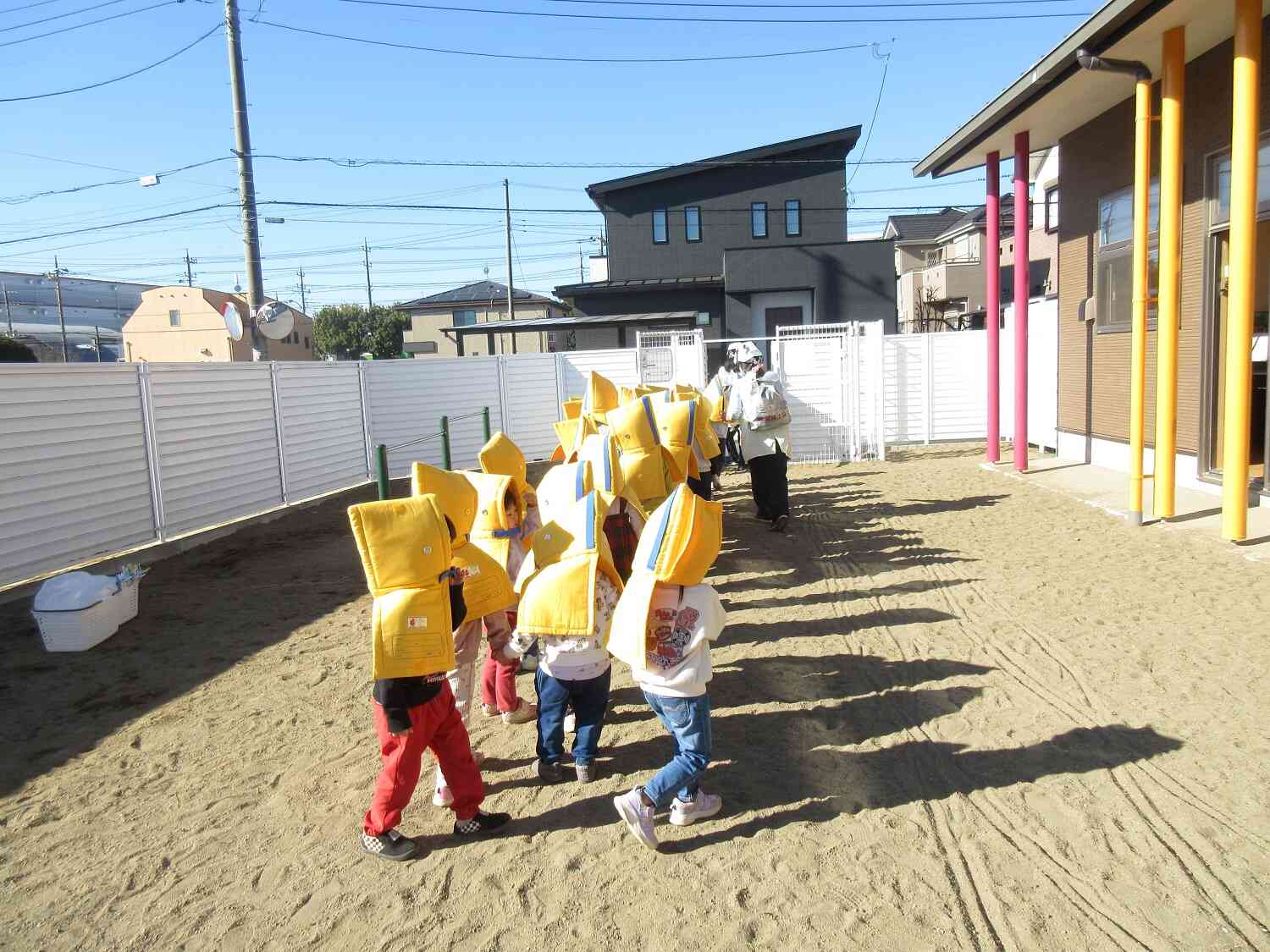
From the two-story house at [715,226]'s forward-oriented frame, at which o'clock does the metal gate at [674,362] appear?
The metal gate is roughly at 12 o'clock from the two-story house.

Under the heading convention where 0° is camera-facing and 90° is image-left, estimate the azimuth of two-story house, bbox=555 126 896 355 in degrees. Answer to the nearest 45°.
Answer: approximately 0°

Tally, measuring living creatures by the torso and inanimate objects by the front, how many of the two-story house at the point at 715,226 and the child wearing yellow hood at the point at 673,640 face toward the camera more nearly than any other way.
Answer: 1

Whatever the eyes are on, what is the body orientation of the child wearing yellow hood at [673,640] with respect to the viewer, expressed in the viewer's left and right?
facing away from the viewer and to the right of the viewer

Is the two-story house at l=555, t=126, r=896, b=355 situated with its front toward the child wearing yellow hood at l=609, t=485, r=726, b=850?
yes

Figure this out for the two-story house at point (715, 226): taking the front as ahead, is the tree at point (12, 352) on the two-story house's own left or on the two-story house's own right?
on the two-story house's own right

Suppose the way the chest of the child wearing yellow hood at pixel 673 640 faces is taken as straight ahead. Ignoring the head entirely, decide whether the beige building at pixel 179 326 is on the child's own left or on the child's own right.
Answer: on the child's own left

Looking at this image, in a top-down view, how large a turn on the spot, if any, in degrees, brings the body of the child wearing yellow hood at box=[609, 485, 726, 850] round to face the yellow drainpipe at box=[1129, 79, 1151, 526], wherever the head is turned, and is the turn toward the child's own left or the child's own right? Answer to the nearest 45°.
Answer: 0° — they already face it
